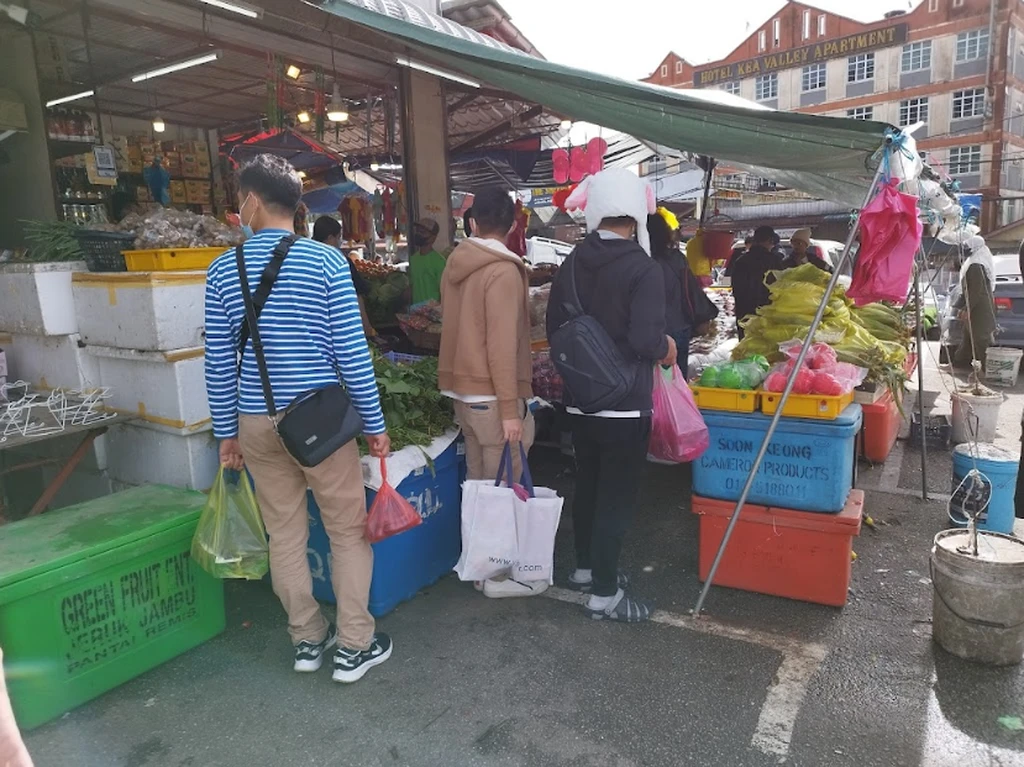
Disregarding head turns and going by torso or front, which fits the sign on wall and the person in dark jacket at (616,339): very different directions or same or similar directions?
very different directions

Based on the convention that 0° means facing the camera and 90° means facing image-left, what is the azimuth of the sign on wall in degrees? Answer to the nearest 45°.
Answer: approximately 45°

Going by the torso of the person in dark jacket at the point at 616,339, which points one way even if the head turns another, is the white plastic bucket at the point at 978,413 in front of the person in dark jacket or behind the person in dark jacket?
in front

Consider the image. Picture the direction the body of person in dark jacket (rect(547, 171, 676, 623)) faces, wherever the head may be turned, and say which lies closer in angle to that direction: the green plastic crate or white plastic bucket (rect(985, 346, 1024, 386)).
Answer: the white plastic bucket

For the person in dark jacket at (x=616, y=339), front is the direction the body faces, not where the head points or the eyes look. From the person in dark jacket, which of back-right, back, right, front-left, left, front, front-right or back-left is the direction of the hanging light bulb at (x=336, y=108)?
left

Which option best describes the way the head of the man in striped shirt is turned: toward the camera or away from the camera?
away from the camera

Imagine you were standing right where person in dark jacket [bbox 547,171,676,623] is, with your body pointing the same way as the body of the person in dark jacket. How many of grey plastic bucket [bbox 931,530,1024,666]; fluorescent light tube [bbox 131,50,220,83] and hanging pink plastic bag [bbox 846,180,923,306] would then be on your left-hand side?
1

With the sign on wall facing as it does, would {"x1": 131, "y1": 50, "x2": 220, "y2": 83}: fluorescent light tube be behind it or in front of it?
in front

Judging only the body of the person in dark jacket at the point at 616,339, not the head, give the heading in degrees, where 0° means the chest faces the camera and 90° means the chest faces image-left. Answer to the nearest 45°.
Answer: approximately 225°

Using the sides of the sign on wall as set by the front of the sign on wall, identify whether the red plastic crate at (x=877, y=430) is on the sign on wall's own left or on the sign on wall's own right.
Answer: on the sign on wall's own left

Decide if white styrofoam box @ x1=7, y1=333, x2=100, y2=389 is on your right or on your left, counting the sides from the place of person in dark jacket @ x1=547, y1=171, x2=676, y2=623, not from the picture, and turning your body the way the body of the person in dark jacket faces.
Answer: on your left
